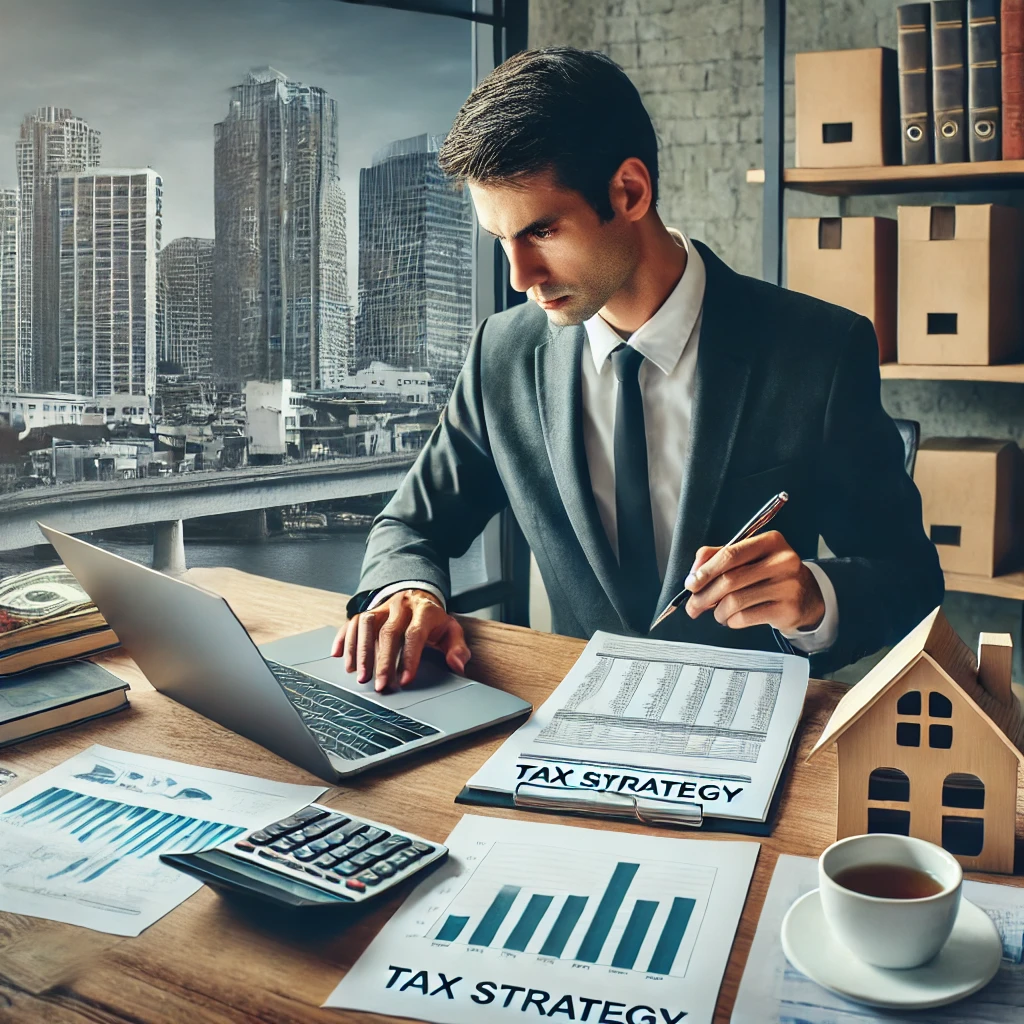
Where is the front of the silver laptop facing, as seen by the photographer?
facing away from the viewer and to the right of the viewer

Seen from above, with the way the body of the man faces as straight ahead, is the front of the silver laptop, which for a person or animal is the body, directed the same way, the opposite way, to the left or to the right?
the opposite way

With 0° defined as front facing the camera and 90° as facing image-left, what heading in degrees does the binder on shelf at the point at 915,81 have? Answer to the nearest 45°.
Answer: approximately 0°

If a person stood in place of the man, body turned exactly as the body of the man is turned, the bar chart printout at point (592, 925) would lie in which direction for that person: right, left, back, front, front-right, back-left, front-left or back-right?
front-left

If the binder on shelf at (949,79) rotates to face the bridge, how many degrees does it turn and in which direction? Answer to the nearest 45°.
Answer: approximately 90° to its right

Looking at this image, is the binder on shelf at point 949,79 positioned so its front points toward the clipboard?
yes

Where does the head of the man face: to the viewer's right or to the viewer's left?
to the viewer's left

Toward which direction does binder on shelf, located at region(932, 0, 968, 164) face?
toward the camera

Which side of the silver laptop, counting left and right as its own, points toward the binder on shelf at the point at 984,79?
front

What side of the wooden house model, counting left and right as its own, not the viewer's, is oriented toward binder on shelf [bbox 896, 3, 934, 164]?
back
